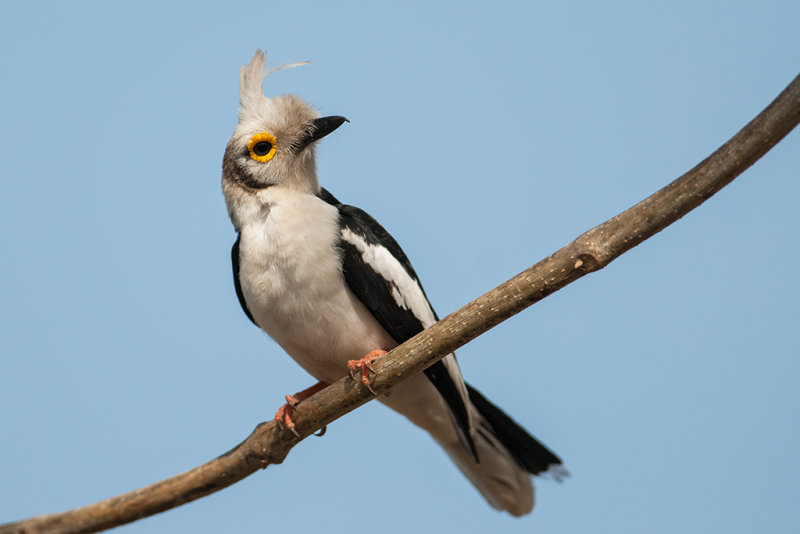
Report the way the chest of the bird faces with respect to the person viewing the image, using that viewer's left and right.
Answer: facing the viewer and to the left of the viewer
